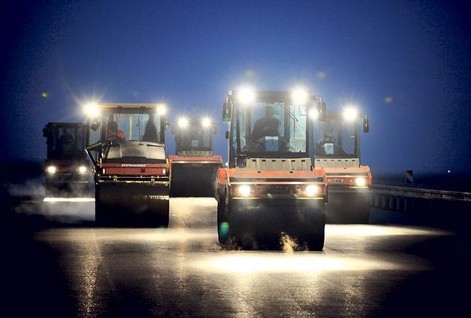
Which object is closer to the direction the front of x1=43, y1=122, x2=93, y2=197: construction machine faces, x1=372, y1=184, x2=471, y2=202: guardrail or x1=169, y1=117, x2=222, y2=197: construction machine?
the guardrail

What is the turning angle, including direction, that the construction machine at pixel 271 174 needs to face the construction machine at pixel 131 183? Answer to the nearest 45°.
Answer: approximately 135° to its right

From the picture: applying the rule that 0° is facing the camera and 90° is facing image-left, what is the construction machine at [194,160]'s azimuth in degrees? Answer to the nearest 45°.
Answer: approximately 0°

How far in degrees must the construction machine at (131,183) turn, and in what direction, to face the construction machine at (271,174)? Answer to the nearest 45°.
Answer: approximately 45° to its left

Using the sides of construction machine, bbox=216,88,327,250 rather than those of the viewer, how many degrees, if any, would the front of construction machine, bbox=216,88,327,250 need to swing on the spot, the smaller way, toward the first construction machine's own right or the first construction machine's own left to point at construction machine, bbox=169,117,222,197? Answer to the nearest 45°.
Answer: approximately 180°

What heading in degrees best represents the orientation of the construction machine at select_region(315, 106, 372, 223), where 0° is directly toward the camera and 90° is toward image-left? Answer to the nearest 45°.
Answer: approximately 0°

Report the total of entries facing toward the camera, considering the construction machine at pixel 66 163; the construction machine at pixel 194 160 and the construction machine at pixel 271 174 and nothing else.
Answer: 3
